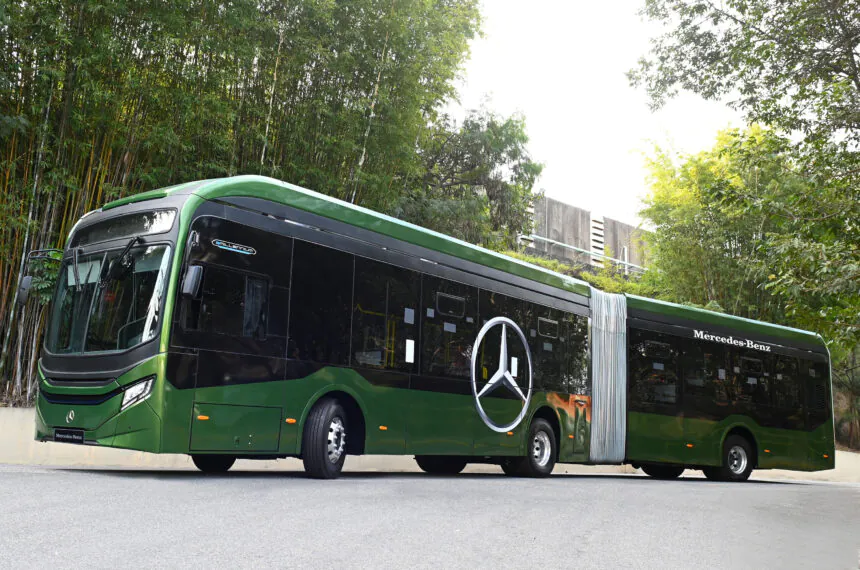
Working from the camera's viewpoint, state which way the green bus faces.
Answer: facing the viewer and to the left of the viewer
